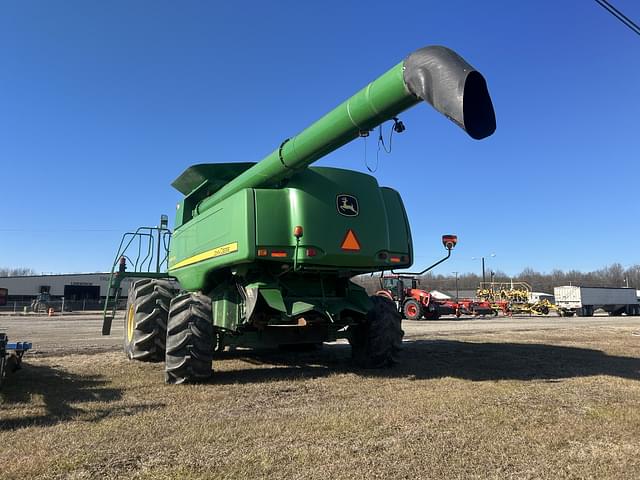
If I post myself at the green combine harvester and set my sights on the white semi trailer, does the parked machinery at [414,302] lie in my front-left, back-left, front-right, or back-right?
front-left

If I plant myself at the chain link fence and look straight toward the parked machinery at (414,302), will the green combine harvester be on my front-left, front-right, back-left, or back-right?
front-right

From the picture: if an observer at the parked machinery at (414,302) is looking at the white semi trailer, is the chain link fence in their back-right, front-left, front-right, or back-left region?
back-left

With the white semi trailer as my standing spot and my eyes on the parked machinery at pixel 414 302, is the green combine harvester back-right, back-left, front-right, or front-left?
front-left

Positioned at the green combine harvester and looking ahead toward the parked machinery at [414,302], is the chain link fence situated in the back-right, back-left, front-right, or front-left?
front-left

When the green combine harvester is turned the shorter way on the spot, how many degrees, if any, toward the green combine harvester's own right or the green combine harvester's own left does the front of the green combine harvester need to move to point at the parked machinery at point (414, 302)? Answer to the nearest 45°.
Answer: approximately 45° to the green combine harvester's own right

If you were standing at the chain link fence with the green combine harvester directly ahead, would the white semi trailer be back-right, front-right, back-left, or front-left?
front-left

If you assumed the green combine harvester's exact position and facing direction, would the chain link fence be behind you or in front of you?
in front

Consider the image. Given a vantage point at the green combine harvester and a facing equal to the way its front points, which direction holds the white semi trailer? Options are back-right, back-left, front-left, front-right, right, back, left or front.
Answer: right

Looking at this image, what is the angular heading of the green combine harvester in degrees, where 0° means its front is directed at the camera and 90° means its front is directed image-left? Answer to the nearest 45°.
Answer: approximately 135°
